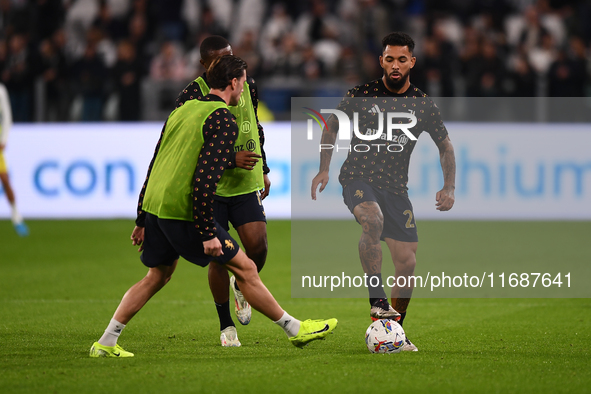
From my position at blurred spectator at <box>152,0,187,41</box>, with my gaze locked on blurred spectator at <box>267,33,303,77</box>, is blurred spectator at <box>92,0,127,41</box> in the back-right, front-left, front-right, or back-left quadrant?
back-right

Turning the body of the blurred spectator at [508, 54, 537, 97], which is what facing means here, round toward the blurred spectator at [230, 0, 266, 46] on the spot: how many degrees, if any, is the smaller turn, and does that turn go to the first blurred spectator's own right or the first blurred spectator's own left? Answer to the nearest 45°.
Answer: approximately 90° to the first blurred spectator's own right

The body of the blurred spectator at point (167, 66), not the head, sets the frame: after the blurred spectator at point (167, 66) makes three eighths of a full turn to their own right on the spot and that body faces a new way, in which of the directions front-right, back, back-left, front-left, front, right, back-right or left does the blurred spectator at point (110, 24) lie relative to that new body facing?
front

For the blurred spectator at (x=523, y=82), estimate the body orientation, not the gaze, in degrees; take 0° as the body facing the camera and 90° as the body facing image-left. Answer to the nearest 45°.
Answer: approximately 0°

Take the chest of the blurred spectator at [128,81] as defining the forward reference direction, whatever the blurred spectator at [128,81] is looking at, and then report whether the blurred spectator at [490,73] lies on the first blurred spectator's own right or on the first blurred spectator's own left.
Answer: on the first blurred spectator's own left

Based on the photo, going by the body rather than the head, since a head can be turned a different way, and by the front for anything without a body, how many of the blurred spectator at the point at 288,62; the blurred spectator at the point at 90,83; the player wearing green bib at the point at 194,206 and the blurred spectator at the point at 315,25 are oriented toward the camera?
3

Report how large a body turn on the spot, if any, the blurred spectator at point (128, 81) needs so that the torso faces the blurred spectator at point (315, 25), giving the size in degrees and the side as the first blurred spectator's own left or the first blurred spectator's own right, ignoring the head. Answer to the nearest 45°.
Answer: approximately 90° to the first blurred spectator's own left

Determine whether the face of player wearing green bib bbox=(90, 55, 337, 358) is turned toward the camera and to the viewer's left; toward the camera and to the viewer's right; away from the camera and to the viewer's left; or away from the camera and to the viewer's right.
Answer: away from the camera and to the viewer's right

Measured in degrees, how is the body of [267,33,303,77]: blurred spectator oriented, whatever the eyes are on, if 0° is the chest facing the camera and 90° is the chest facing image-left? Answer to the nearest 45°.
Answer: approximately 0°
